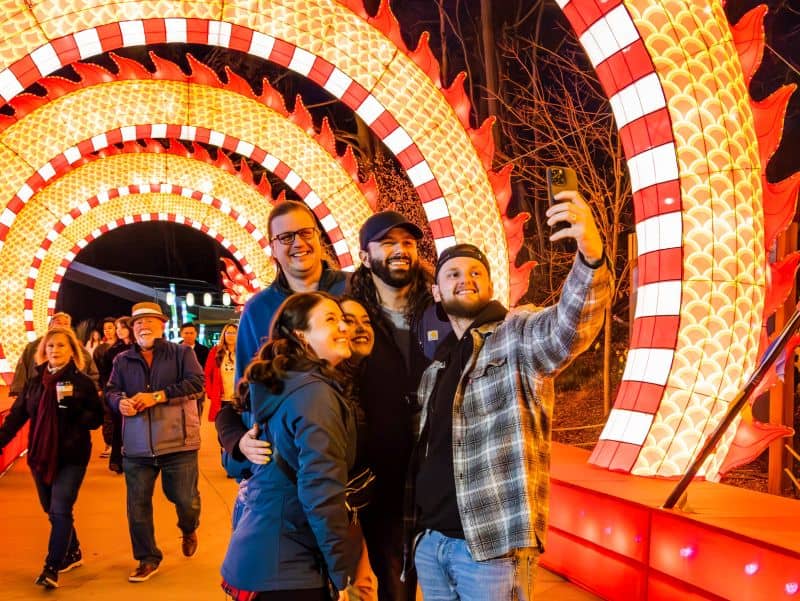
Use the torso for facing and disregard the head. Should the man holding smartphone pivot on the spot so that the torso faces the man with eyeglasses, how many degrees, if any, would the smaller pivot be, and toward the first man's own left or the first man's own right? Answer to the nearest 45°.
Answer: approximately 90° to the first man's own right

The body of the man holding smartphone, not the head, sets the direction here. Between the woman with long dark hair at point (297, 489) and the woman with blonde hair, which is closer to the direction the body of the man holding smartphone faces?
the woman with long dark hair

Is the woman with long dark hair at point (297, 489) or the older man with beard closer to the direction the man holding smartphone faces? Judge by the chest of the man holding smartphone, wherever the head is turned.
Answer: the woman with long dark hair

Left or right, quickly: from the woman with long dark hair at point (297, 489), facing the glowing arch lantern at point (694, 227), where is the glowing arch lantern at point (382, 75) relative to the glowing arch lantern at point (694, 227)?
left

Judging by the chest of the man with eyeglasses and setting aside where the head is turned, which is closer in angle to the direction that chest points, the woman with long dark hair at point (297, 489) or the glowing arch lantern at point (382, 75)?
the woman with long dark hair

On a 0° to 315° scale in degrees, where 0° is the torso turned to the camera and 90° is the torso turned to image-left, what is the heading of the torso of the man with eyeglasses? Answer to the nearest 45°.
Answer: approximately 315°

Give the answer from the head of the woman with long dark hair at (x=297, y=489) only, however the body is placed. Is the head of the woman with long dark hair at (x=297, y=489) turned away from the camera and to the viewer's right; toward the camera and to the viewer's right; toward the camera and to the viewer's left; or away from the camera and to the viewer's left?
toward the camera and to the viewer's right

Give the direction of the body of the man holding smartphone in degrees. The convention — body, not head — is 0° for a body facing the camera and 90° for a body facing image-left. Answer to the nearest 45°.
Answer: approximately 45°

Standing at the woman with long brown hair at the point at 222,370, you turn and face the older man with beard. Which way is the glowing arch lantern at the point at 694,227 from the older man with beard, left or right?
left

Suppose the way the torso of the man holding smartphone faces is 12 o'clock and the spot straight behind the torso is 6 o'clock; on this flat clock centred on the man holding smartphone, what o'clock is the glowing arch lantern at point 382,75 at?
The glowing arch lantern is roughly at 4 o'clock from the man holding smartphone.
